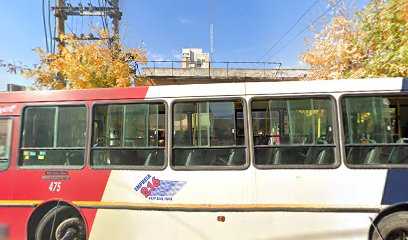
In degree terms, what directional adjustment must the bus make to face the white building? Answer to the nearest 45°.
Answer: approximately 90° to its right

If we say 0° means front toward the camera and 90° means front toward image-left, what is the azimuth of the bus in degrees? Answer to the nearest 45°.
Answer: approximately 90°

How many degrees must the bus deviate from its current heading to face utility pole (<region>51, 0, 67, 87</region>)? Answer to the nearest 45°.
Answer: approximately 45° to its right

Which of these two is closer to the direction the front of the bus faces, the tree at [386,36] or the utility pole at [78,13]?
the utility pole

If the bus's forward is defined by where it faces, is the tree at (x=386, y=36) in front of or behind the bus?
behind

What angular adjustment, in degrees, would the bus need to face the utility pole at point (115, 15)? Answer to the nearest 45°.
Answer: approximately 45° to its right

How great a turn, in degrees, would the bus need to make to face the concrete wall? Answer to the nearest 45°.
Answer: approximately 90° to its right

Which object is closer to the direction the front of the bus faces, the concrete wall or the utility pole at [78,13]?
the utility pole

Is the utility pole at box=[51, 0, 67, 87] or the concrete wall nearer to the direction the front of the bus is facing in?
the utility pole
